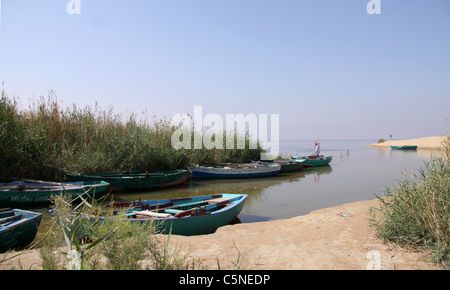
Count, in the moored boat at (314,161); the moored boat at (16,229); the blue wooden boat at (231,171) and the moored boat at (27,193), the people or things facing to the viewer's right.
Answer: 3

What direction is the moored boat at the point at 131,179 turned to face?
to the viewer's right

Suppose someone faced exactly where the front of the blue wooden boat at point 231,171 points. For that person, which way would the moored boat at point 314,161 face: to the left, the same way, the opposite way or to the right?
the opposite way

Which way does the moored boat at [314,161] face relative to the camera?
to the viewer's right

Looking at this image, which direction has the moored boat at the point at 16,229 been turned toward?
to the viewer's right

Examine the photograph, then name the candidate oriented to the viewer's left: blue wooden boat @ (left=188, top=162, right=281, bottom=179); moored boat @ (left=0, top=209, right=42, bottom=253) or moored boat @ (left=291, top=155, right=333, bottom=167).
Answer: the blue wooden boat

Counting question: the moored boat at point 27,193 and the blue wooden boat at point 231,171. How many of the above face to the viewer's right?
1

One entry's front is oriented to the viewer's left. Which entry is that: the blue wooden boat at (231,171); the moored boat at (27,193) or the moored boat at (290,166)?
the blue wooden boat

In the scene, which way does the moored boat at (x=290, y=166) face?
to the viewer's right

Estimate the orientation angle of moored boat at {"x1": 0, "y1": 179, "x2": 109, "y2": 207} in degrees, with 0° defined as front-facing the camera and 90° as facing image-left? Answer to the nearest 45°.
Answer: approximately 270°

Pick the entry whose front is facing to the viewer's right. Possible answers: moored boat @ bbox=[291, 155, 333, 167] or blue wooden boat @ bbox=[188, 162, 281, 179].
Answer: the moored boat
